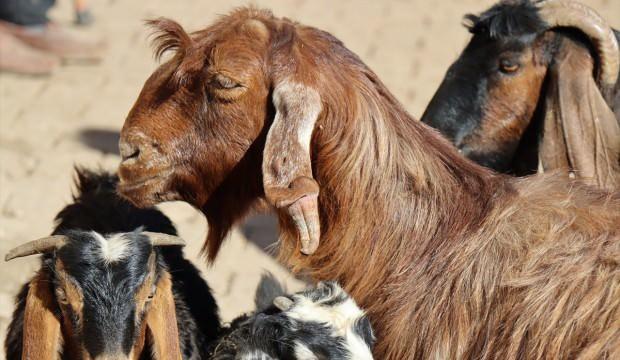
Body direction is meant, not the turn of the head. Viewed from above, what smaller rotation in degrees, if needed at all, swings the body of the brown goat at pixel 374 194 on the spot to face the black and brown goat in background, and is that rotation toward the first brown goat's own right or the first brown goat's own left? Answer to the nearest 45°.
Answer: approximately 135° to the first brown goat's own right

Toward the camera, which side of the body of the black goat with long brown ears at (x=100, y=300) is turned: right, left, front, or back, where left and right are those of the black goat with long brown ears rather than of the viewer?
front

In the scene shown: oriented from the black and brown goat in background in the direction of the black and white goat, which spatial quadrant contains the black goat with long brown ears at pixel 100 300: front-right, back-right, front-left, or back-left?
front-right

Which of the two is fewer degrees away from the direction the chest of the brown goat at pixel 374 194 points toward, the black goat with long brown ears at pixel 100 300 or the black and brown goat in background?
the black goat with long brown ears

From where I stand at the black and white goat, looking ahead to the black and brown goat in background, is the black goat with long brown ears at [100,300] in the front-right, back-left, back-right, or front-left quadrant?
back-left

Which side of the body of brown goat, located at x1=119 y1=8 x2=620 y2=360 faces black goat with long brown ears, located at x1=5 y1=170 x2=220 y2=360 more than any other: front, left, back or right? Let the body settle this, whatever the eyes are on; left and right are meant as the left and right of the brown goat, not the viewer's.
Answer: front

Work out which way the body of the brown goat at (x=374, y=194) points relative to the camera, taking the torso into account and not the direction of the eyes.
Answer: to the viewer's left

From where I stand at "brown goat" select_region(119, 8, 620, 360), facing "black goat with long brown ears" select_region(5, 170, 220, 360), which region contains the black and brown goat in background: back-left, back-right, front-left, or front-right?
back-right

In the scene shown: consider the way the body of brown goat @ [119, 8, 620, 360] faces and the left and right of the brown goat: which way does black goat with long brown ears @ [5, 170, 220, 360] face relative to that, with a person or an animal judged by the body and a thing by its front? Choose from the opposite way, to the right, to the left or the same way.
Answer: to the left

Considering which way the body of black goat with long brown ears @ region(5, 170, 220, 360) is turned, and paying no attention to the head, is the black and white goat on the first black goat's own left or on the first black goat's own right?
on the first black goat's own left
